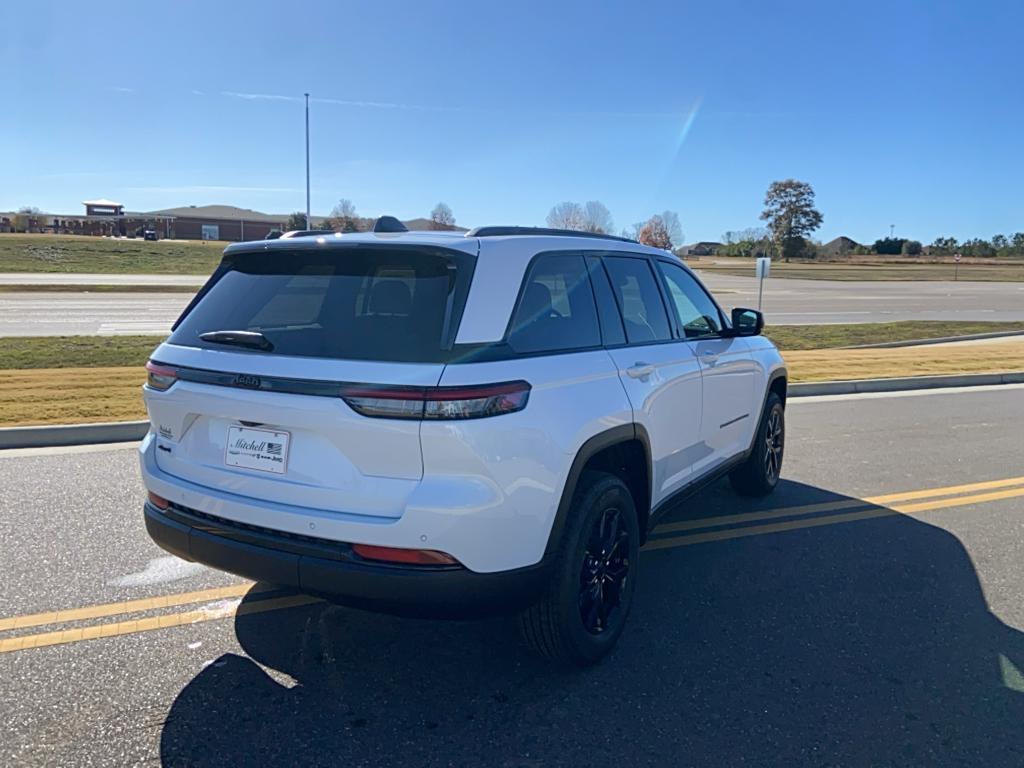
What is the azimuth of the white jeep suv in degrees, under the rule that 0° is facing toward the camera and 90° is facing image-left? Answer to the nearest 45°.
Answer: approximately 225°
